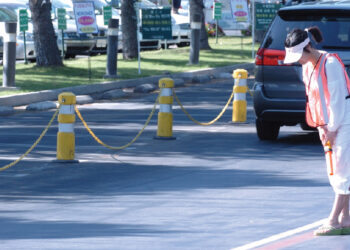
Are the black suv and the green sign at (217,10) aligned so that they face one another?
yes

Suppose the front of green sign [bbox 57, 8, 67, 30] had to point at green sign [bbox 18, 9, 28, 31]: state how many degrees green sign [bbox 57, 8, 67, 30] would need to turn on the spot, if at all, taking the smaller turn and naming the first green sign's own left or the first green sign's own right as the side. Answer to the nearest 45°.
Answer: approximately 90° to the first green sign's own right

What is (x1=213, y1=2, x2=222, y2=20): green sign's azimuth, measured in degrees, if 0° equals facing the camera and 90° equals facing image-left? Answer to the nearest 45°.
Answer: approximately 0°

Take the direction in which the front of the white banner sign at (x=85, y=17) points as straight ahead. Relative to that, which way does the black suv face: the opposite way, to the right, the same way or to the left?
the opposite way

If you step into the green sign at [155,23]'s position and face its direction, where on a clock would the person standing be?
The person standing is roughly at 12 o'clock from the green sign.

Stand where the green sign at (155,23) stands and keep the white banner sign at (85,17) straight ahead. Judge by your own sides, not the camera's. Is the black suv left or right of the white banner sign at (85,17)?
left

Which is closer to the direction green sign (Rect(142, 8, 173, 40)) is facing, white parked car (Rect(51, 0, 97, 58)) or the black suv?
the black suv

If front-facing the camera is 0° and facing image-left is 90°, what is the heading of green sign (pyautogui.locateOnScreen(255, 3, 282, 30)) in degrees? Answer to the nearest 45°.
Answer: approximately 0°

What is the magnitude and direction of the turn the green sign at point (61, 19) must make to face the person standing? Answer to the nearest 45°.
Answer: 0° — it already faces them
